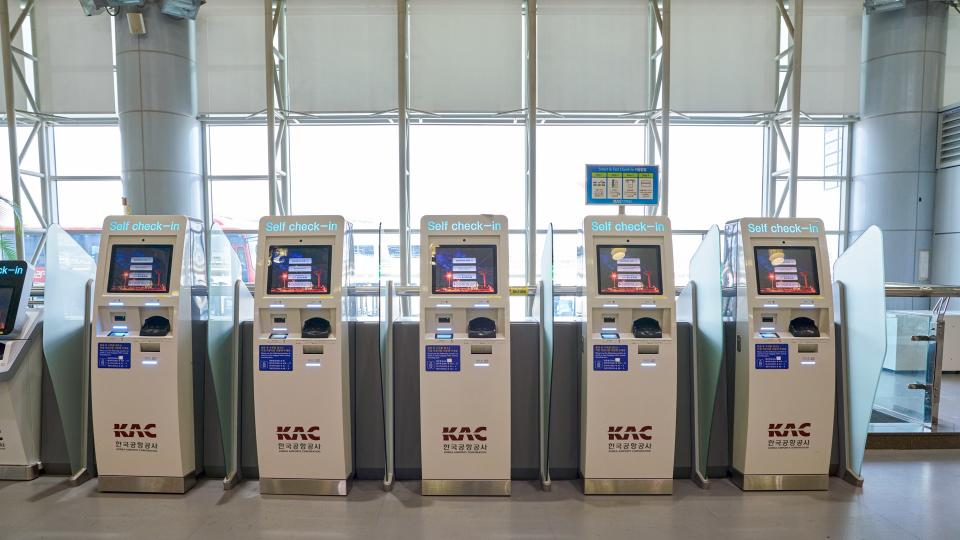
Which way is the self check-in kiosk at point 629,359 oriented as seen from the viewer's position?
toward the camera

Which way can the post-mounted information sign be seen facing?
toward the camera

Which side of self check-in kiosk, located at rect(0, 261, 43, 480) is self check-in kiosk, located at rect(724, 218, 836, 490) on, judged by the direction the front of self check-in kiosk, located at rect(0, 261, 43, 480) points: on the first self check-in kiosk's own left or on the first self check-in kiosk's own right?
on the first self check-in kiosk's own left

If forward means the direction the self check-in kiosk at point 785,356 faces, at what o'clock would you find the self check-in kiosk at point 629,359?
the self check-in kiosk at point 629,359 is roughly at 2 o'clock from the self check-in kiosk at point 785,356.

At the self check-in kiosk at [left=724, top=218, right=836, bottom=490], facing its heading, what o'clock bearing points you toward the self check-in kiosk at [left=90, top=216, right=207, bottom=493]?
the self check-in kiosk at [left=90, top=216, right=207, bottom=493] is roughly at 2 o'clock from the self check-in kiosk at [left=724, top=218, right=836, bottom=490].

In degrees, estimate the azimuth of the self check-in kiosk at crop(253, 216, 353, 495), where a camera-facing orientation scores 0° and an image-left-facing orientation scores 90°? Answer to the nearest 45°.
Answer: approximately 0°

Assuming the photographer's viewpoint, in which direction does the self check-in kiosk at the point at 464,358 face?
facing the viewer

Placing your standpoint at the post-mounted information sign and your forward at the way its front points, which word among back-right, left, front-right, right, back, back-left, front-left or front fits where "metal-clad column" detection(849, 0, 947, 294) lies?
back-left

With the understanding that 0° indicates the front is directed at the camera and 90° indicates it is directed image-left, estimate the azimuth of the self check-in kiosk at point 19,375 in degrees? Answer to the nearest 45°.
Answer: approximately 45°

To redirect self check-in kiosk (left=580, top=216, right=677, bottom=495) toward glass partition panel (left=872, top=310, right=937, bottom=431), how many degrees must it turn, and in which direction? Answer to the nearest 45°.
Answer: approximately 135° to its left

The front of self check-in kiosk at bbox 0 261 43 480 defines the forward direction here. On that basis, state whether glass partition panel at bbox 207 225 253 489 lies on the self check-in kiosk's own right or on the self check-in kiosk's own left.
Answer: on the self check-in kiosk's own left

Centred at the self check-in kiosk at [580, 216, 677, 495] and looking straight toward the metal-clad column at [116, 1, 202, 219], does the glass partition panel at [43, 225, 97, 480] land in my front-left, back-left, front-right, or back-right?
front-left
